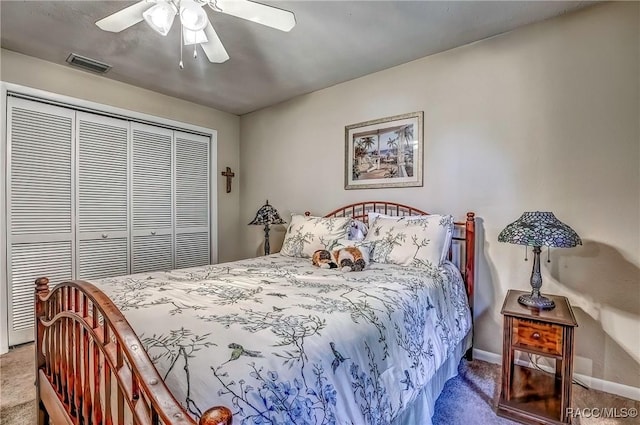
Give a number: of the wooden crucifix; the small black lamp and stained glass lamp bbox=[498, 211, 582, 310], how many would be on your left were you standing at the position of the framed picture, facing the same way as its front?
1

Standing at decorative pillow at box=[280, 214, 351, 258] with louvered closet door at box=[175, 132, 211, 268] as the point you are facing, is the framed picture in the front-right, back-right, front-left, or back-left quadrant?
back-right

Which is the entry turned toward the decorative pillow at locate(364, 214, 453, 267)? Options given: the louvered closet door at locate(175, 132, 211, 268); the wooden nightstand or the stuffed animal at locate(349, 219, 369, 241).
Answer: the louvered closet door

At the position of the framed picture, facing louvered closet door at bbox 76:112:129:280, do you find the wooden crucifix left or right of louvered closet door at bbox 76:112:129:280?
right

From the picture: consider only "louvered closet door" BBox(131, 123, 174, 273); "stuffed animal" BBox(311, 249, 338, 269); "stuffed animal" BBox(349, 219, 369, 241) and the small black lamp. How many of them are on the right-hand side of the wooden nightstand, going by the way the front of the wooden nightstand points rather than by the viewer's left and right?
4

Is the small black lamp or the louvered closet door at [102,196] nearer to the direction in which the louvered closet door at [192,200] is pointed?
the small black lamp

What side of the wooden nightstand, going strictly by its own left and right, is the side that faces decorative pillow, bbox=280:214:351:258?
right

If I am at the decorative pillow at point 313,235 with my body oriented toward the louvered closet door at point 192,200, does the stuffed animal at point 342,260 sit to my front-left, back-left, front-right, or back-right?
back-left

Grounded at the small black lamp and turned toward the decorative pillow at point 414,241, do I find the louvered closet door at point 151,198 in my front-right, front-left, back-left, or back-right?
back-right

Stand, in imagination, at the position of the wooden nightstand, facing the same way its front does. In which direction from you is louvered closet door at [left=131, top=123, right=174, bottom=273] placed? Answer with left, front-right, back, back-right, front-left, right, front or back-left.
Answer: right

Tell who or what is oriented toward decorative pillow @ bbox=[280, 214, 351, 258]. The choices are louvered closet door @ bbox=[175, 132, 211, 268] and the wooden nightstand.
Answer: the louvered closet door

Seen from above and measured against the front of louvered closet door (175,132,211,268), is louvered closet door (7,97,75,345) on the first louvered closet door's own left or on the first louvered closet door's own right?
on the first louvered closet door's own right
